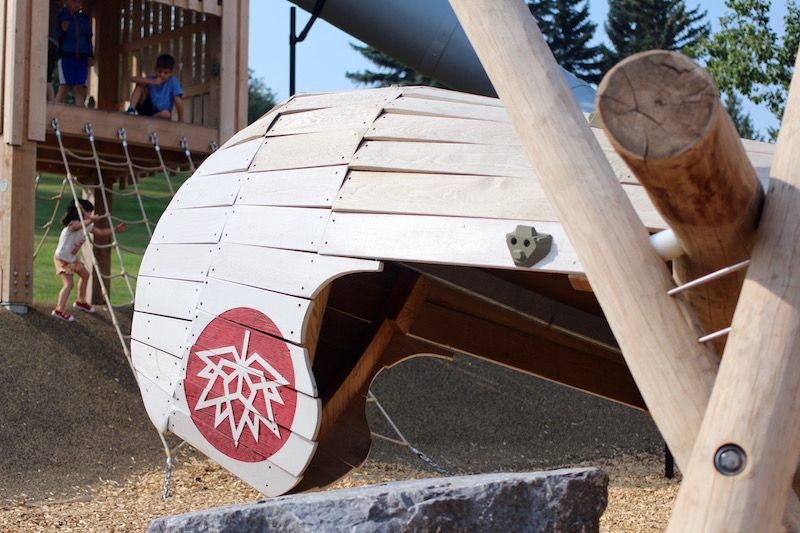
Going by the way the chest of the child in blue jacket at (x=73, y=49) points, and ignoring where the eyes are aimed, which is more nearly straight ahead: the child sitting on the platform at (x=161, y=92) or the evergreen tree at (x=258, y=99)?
the child sitting on the platform

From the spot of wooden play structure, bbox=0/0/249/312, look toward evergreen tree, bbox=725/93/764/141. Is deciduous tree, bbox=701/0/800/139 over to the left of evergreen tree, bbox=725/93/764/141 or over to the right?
right

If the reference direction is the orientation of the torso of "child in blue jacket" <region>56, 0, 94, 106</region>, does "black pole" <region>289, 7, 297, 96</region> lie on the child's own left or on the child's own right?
on the child's own left

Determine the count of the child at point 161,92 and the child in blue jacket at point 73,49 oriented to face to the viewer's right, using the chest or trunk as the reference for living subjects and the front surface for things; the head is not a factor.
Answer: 0

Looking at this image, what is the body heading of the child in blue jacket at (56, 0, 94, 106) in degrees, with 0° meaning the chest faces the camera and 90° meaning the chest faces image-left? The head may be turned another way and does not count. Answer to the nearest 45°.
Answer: approximately 0°

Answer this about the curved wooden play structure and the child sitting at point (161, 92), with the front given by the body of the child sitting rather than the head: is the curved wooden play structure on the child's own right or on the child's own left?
on the child's own left

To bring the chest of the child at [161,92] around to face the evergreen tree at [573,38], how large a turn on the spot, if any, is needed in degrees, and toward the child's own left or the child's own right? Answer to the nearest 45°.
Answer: approximately 180°

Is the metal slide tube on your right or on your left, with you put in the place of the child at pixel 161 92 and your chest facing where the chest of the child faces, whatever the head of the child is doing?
on your left

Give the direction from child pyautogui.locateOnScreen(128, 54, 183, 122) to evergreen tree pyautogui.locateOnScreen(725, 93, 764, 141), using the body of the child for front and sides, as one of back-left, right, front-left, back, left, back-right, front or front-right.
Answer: back

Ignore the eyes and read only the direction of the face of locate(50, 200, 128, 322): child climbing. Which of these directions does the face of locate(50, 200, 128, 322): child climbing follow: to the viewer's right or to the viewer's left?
to the viewer's right

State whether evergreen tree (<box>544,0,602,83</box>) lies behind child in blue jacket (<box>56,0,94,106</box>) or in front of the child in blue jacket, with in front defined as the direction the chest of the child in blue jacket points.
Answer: behind

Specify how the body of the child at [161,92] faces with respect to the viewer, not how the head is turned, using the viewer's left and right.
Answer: facing the viewer and to the left of the viewer

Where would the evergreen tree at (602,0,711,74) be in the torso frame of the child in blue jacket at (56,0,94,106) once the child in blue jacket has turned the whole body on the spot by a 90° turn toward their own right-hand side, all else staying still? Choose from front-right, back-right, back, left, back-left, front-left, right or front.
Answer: back-right

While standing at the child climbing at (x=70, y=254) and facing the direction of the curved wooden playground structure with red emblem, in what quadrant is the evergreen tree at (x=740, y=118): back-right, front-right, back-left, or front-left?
back-left
